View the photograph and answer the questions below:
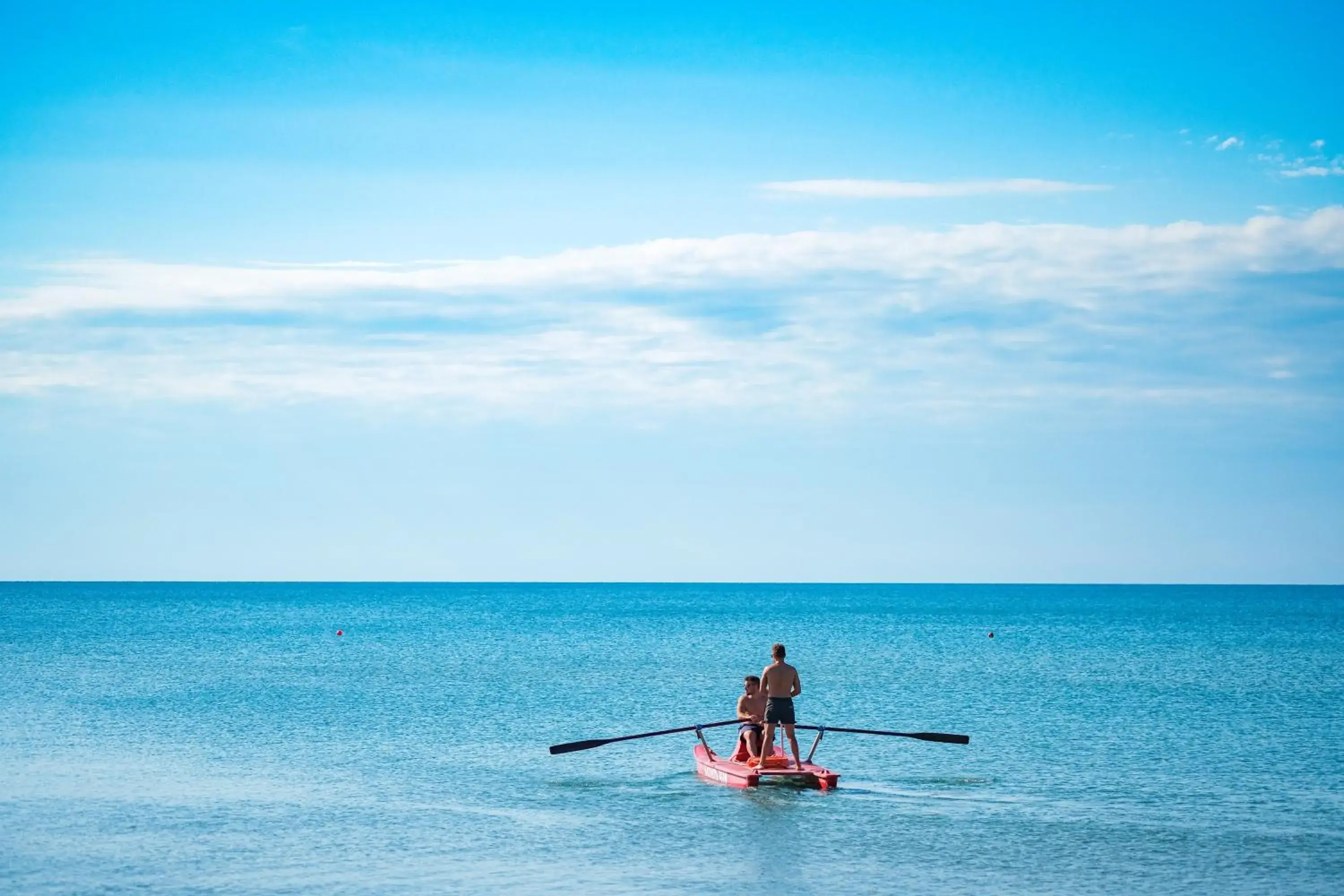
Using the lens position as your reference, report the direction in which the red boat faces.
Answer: facing away from the viewer and to the left of the viewer

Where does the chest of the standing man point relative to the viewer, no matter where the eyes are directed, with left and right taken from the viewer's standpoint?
facing away from the viewer
